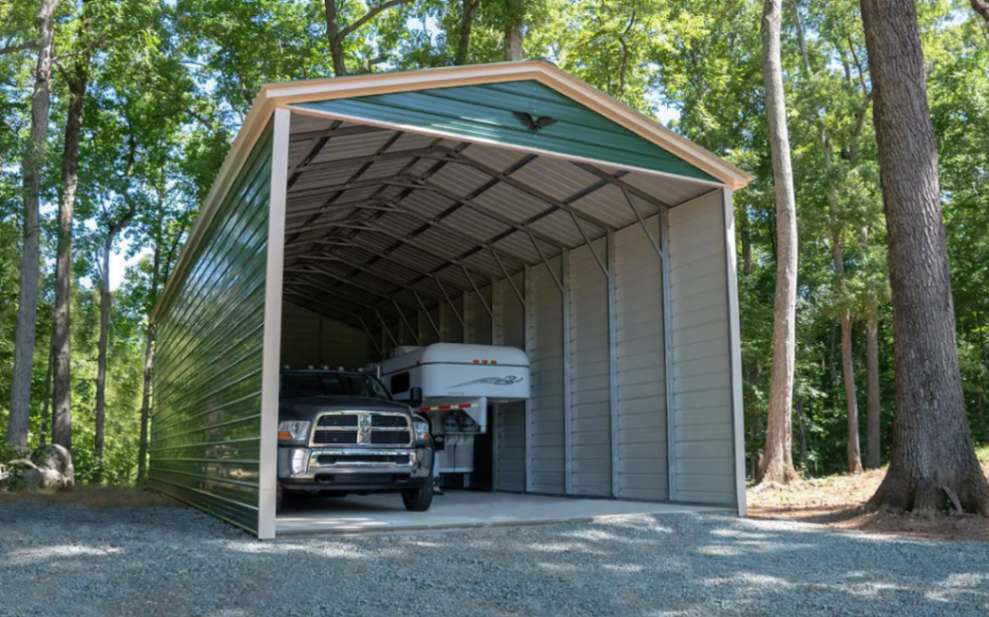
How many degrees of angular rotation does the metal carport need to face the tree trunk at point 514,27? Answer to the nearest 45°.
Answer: approximately 135° to its left

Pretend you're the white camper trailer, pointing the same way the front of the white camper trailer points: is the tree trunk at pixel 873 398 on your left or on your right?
on your left

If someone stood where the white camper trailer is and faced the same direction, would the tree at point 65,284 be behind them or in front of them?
behind

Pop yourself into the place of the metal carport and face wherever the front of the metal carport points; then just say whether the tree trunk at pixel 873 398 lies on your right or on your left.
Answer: on your left

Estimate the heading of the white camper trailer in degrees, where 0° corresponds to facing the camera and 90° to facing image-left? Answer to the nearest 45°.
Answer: approximately 315°

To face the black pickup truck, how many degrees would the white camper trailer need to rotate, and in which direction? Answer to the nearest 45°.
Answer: approximately 45° to its right

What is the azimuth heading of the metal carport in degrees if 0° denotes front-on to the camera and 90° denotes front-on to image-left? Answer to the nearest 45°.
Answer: approximately 315°
